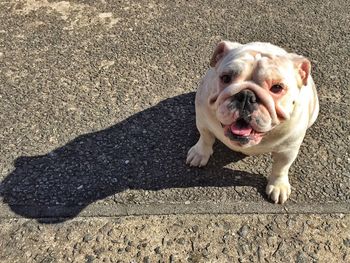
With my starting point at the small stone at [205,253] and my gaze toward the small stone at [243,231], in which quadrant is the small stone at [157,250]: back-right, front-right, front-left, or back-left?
back-left

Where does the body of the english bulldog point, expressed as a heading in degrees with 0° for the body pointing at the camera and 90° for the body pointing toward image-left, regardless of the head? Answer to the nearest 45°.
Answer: approximately 45°
